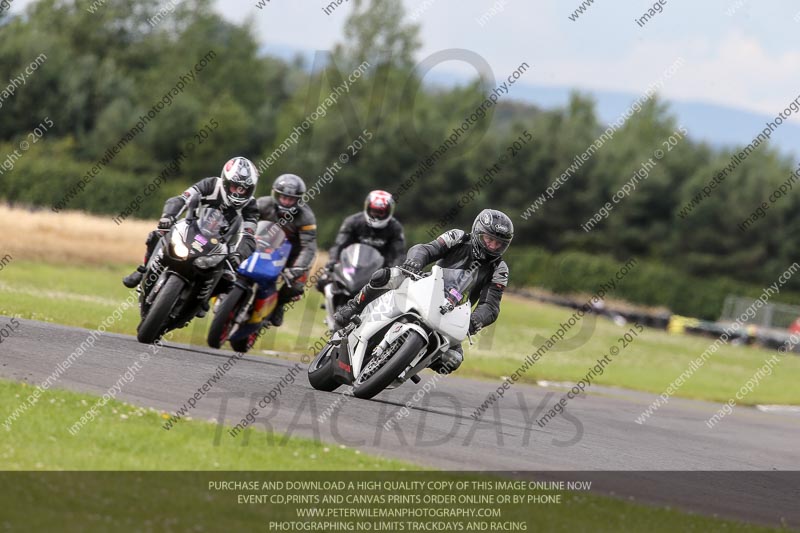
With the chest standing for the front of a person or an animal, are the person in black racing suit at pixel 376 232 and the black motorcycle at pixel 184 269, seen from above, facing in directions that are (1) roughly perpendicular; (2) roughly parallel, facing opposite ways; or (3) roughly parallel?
roughly parallel

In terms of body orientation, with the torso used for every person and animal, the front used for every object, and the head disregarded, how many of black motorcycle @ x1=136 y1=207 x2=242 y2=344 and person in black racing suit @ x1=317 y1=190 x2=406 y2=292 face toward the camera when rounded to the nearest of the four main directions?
2

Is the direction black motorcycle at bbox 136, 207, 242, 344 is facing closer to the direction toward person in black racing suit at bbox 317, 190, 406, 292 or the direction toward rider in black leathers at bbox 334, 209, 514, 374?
the rider in black leathers

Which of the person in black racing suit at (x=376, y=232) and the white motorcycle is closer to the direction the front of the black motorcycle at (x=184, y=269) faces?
the white motorcycle

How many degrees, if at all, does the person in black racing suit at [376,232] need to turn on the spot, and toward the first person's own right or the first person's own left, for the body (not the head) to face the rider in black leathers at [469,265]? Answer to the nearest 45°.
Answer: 0° — they already face them

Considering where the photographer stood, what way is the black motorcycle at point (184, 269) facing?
facing the viewer

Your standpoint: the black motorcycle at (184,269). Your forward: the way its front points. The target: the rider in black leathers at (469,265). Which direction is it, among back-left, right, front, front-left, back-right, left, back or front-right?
front-left

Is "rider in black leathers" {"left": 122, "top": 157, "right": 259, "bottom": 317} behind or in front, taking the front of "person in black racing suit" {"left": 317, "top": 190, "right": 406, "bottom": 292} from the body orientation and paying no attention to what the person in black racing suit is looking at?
in front

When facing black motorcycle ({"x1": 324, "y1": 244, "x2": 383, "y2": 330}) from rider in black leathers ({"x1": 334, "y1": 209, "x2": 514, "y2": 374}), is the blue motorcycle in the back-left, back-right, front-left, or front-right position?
front-left

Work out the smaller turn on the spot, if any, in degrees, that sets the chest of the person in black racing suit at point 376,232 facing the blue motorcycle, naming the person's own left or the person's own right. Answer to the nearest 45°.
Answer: approximately 45° to the person's own right
